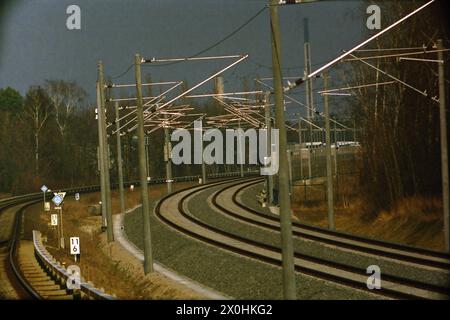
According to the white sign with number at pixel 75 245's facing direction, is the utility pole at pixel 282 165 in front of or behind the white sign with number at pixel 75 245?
in front

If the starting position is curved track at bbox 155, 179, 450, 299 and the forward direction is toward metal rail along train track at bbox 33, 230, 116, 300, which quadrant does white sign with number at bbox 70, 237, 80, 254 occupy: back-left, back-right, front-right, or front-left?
front-right

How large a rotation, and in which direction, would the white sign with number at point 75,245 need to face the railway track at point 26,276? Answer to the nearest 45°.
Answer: approximately 45° to its right

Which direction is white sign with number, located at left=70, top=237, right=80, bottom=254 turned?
toward the camera

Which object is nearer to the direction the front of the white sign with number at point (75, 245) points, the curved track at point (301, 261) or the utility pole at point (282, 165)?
the utility pole

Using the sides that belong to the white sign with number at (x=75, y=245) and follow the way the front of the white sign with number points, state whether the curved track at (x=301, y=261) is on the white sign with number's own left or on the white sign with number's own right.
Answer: on the white sign with number's own left
